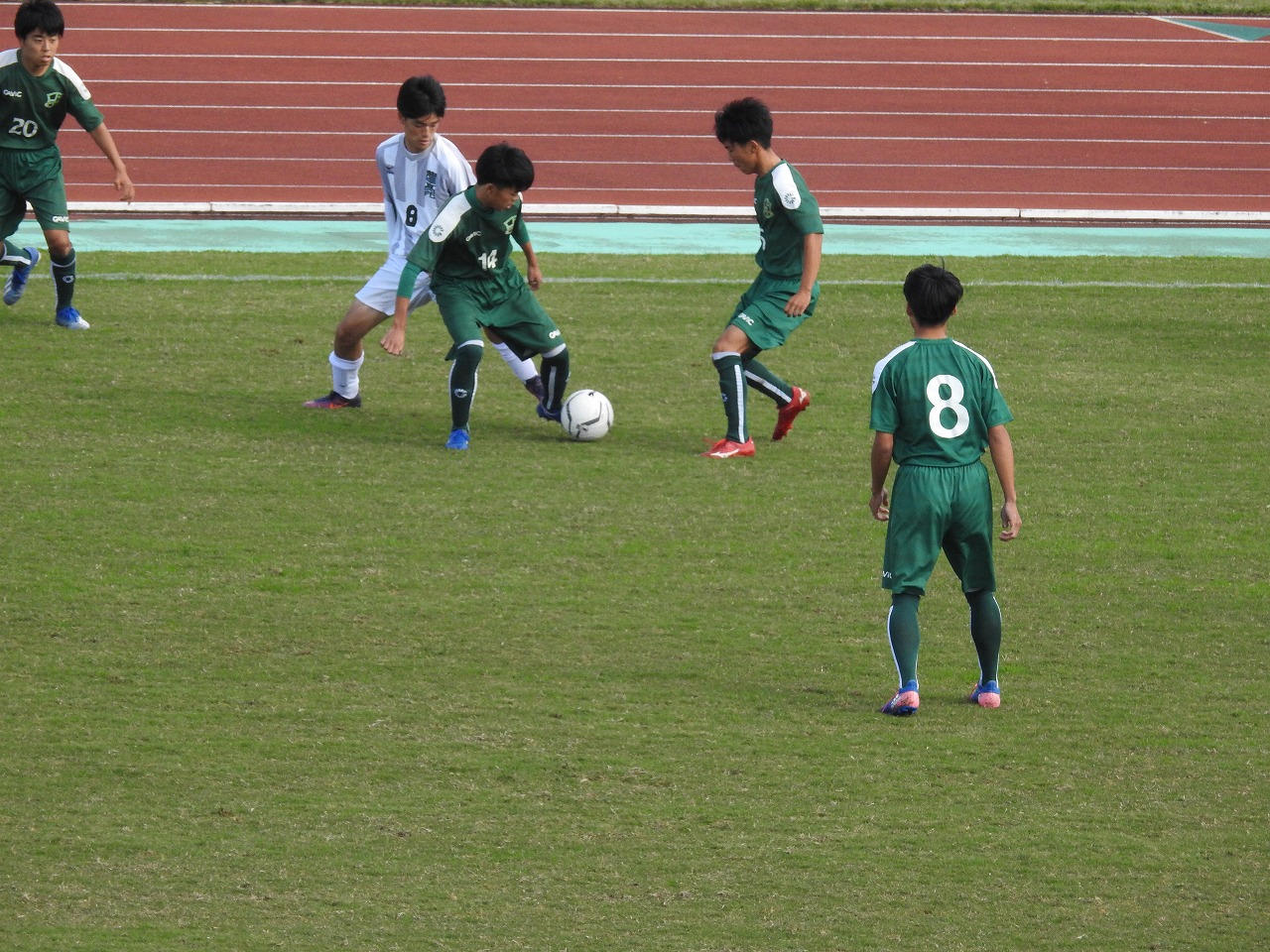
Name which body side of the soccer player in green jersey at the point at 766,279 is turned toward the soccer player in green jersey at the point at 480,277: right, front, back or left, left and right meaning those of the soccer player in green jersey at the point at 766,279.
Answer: front

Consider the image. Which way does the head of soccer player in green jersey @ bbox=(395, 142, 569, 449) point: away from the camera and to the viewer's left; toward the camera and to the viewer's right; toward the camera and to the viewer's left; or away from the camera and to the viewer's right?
toward the camera and to the viewer's right

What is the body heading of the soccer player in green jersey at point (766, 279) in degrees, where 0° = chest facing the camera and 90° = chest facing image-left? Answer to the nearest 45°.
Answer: approximately 90°

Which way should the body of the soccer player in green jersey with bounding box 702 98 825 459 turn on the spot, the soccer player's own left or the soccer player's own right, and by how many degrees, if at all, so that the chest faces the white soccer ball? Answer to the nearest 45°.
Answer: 0° — they already face it

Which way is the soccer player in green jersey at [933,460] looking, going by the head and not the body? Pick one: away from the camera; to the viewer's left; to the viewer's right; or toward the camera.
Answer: away from the camera

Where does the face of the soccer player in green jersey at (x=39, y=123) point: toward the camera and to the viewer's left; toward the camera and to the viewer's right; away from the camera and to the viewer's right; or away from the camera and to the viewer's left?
toward the camera and to the viewer's right

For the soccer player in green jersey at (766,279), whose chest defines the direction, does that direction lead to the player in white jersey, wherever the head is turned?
yes

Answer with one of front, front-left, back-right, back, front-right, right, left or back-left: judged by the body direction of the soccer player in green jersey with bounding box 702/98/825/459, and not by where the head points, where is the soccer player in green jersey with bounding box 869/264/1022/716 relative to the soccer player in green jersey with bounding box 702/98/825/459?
left

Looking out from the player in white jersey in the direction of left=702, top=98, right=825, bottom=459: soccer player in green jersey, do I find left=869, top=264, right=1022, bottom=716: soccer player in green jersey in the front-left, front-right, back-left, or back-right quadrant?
front-right
